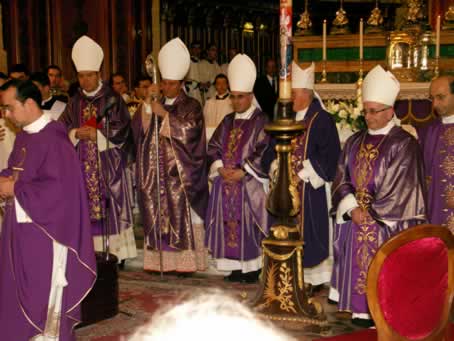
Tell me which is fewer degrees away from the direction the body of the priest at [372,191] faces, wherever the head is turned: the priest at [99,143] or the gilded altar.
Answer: the priest

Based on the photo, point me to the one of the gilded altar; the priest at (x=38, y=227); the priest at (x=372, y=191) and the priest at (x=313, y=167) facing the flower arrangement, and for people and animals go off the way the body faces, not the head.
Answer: the gilded altar

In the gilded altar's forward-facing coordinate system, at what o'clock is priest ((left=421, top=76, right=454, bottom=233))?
The priest is roughly at 12 o'clock from the gilded altar.

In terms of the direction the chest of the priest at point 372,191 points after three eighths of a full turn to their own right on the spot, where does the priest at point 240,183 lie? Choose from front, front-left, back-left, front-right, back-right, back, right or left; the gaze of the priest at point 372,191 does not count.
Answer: front-left

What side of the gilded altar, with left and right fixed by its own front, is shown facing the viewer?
front

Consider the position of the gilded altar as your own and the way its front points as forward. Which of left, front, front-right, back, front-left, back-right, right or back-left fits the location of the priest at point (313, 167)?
front

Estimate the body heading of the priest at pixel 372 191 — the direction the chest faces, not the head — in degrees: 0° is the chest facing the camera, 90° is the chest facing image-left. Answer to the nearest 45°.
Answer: approximately 45°

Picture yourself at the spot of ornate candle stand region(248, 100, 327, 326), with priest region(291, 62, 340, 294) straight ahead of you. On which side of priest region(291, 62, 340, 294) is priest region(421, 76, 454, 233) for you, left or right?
right

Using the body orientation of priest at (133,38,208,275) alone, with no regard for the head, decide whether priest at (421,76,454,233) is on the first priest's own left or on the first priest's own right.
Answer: on the first priest's own left

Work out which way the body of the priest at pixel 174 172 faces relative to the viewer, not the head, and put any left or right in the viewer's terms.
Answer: facing the viewer and to the left of the viewer

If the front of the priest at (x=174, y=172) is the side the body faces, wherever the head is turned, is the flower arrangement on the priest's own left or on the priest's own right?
on the priest's own left

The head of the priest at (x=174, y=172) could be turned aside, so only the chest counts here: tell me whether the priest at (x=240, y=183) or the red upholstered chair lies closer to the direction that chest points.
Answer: the red upholstered chair

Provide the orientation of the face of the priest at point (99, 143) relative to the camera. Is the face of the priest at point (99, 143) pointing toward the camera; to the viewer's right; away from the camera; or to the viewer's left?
toward the camera

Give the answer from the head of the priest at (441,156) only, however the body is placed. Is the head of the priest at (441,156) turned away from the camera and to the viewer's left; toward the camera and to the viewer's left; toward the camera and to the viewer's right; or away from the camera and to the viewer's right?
toward the camera and to the viewer's left

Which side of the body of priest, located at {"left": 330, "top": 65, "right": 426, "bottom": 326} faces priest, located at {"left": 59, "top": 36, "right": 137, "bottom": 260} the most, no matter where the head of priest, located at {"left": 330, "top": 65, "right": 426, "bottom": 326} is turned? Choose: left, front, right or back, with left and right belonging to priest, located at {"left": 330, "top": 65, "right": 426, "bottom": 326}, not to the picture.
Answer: right

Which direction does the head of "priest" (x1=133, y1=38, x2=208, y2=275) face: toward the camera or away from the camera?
toward the camera

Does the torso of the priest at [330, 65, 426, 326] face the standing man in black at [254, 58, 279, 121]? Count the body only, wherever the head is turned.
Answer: no
